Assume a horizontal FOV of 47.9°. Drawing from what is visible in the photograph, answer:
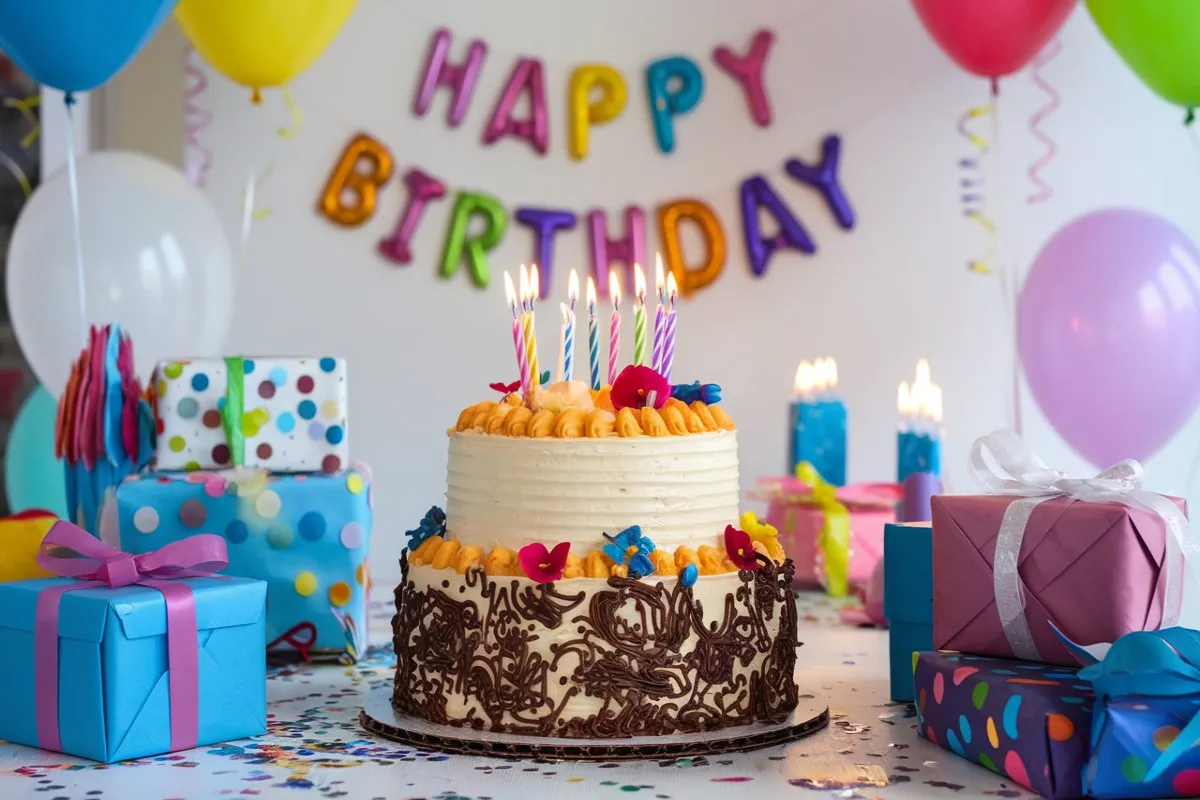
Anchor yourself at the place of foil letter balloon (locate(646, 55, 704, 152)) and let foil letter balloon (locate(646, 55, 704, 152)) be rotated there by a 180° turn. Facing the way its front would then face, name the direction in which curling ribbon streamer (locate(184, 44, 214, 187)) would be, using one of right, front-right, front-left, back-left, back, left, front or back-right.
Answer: left

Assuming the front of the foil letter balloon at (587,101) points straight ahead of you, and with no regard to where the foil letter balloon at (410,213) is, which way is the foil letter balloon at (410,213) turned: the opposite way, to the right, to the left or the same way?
the same way

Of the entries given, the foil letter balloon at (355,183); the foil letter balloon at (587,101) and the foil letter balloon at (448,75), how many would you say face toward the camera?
3

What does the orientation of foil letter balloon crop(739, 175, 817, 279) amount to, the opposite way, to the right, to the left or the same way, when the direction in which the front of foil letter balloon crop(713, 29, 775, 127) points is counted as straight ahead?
the same way

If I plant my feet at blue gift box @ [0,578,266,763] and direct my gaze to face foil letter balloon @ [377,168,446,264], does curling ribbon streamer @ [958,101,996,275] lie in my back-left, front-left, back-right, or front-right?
front-right

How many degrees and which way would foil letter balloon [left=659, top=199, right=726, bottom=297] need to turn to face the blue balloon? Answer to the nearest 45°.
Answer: approximately 45° to its right

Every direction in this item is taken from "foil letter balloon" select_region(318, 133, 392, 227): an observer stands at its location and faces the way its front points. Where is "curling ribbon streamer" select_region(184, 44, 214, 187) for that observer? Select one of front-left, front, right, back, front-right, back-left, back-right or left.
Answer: right

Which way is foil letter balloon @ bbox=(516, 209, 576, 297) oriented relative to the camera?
toward the camera

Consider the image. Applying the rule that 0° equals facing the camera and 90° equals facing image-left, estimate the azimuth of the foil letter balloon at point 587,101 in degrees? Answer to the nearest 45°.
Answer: approximately 0°

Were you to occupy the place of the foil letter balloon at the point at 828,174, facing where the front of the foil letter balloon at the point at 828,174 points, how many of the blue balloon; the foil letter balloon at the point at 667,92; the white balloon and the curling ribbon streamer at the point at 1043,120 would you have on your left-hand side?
1

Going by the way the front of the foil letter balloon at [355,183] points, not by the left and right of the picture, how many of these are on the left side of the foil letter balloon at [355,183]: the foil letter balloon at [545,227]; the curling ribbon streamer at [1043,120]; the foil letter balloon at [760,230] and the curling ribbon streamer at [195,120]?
3

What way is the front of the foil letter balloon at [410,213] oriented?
toward the camera

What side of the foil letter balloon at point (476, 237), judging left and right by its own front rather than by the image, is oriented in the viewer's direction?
front

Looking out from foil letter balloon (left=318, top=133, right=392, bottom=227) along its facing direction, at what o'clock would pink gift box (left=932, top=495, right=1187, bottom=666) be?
The pink gift box is roughly at 11 o'clock from the foil letter balloon.

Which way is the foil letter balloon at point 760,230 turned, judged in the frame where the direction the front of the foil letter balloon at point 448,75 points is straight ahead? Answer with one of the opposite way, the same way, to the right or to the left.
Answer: the same way

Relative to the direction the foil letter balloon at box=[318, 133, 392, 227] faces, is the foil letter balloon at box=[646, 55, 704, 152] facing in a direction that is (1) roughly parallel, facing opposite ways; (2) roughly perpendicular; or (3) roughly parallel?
roughly parallel

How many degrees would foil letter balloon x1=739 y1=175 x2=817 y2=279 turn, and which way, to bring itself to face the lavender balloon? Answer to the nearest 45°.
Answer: approximately 45° to its left

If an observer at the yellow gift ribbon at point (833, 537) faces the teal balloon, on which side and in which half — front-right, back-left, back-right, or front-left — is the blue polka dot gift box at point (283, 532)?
front-left
